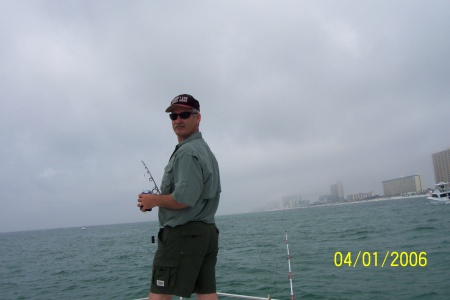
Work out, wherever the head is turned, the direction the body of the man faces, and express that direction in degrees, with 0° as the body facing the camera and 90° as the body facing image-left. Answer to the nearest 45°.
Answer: approximately 90°

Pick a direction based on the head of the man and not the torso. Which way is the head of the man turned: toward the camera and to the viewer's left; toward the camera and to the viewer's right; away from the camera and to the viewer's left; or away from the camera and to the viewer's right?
toward the camera and to the viewer's left
